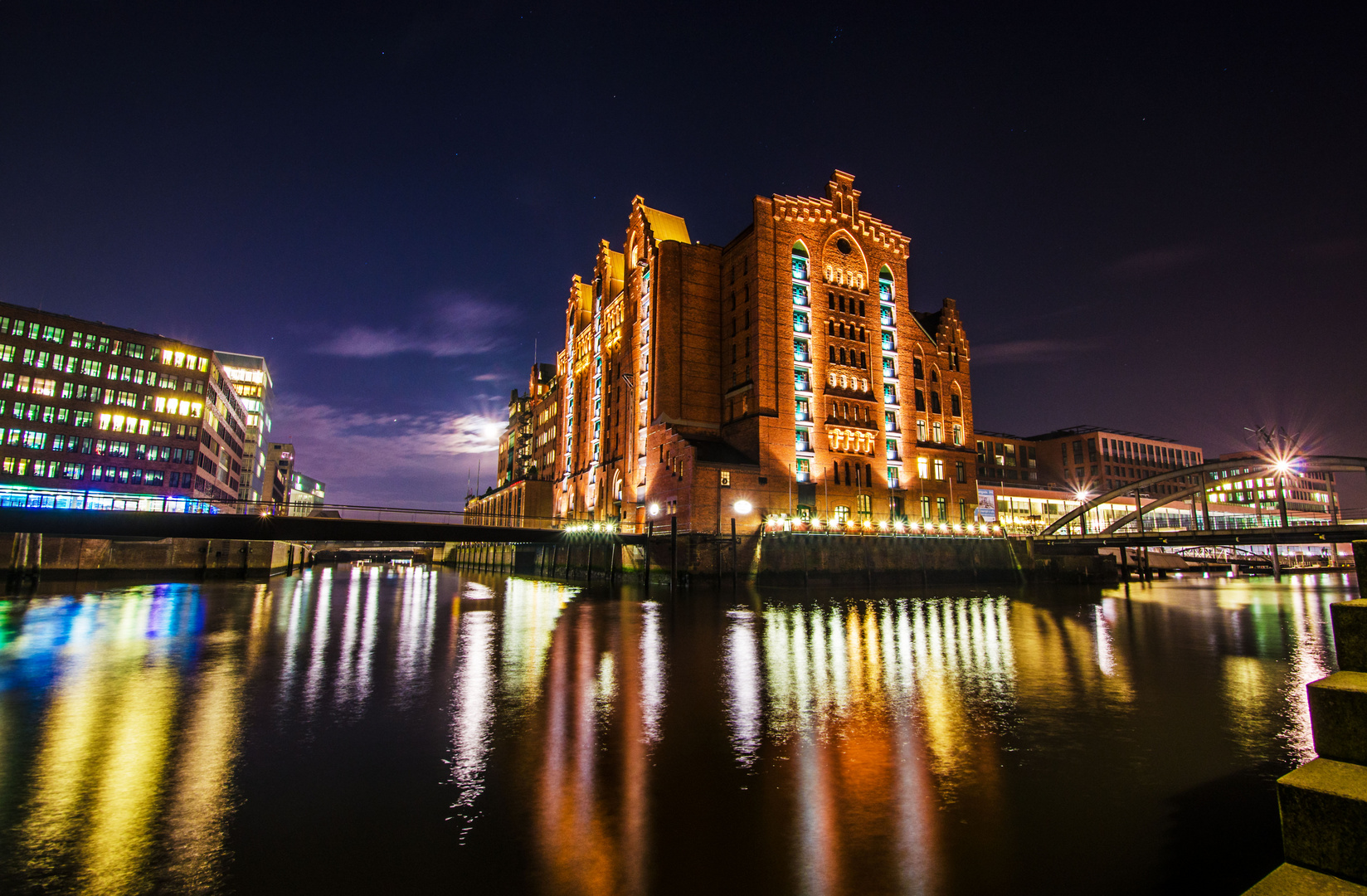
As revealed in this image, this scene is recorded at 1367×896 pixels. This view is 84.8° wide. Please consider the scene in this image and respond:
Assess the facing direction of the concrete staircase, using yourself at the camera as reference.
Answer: facing the viewer and to the left of the viewer
